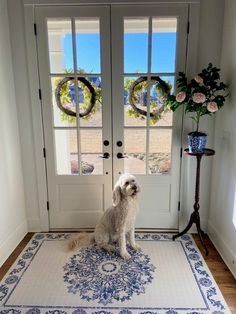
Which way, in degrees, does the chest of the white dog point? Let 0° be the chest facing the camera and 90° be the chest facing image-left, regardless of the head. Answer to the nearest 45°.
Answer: approximately 315°

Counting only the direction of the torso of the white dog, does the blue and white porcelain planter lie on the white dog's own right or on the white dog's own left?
on the white dog's own left
